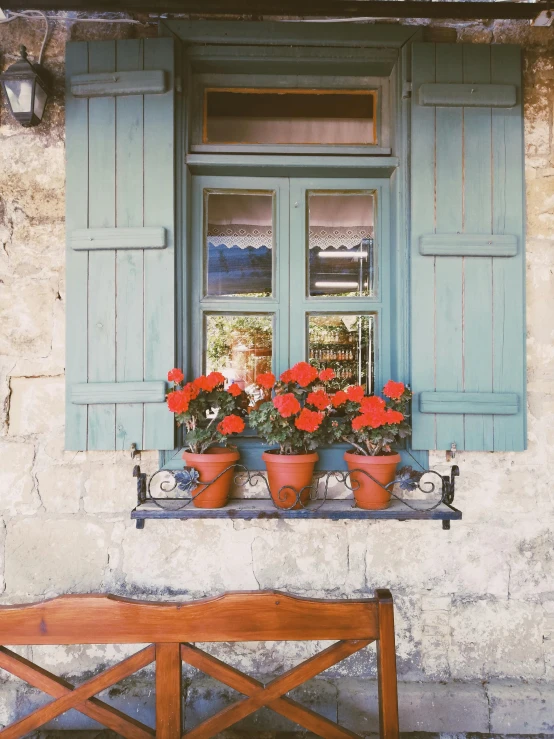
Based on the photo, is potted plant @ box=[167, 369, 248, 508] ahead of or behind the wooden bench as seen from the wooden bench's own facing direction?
behind

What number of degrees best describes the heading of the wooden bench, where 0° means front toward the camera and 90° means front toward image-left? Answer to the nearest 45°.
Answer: approximately 0°

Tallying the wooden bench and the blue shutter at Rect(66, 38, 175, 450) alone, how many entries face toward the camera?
2
